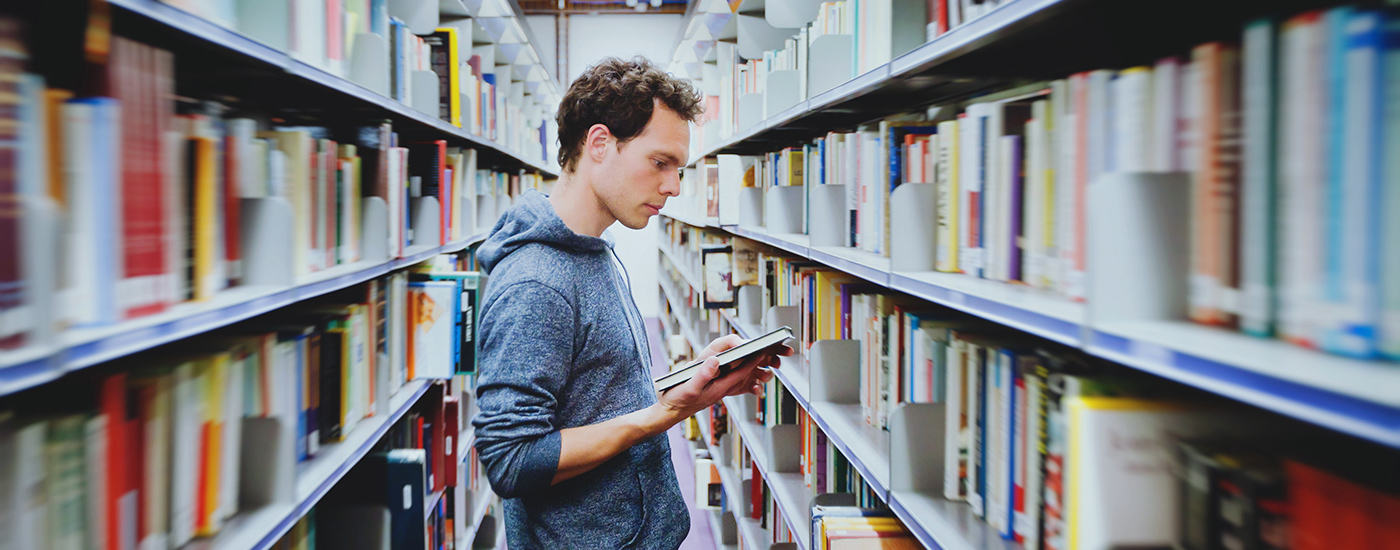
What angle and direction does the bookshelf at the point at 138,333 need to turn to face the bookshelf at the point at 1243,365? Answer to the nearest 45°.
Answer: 0° — it already faces it

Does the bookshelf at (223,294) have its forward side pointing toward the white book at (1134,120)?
yes

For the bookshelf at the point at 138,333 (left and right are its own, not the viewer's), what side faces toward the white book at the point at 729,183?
left

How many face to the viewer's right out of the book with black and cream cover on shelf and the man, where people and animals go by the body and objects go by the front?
1

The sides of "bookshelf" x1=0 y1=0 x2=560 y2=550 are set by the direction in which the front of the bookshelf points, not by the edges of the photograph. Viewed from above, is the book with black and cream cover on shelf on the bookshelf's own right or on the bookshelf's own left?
on the bookshelf's own left

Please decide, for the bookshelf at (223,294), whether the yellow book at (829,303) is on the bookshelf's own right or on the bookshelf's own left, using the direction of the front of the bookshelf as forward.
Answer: on the bookshelf's own left

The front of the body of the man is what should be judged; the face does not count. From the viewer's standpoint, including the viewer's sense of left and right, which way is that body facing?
facing to the right of the viewer

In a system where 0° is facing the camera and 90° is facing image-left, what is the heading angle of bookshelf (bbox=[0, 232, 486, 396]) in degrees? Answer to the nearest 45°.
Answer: approximately 315°
